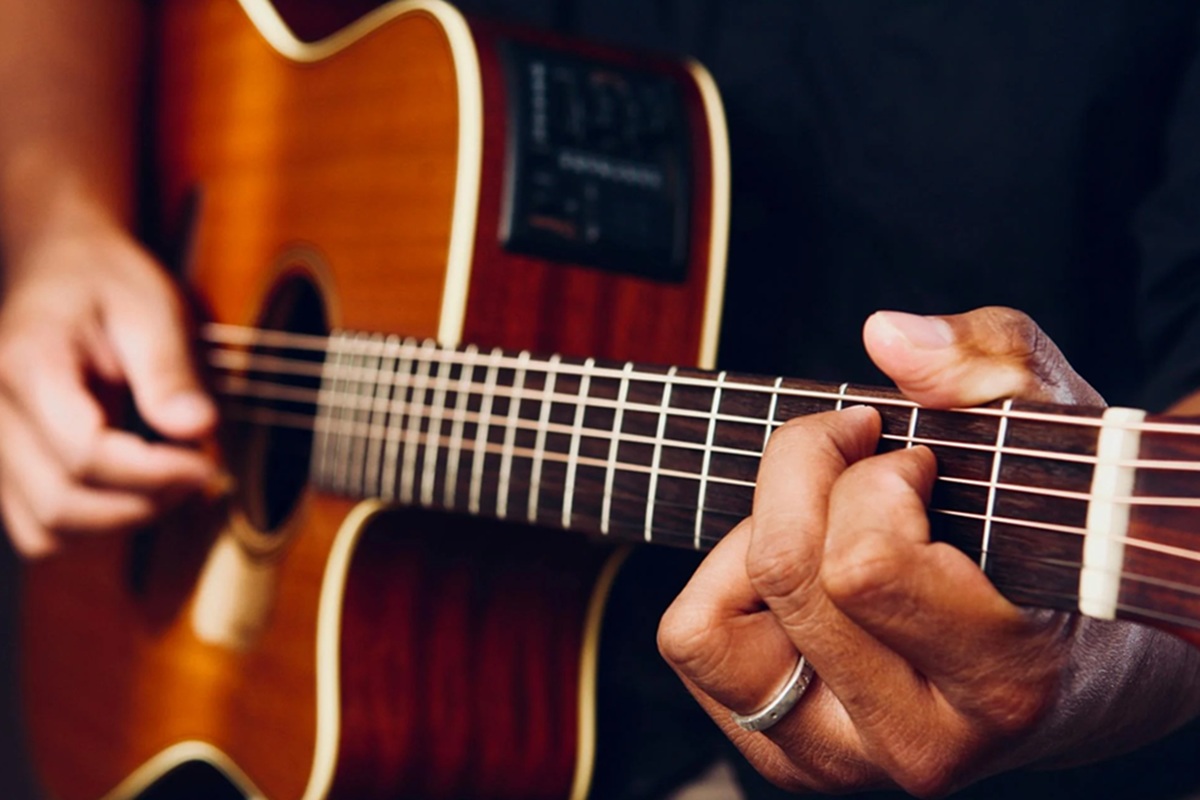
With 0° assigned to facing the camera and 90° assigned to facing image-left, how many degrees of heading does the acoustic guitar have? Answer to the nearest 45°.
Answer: approximately 45°
